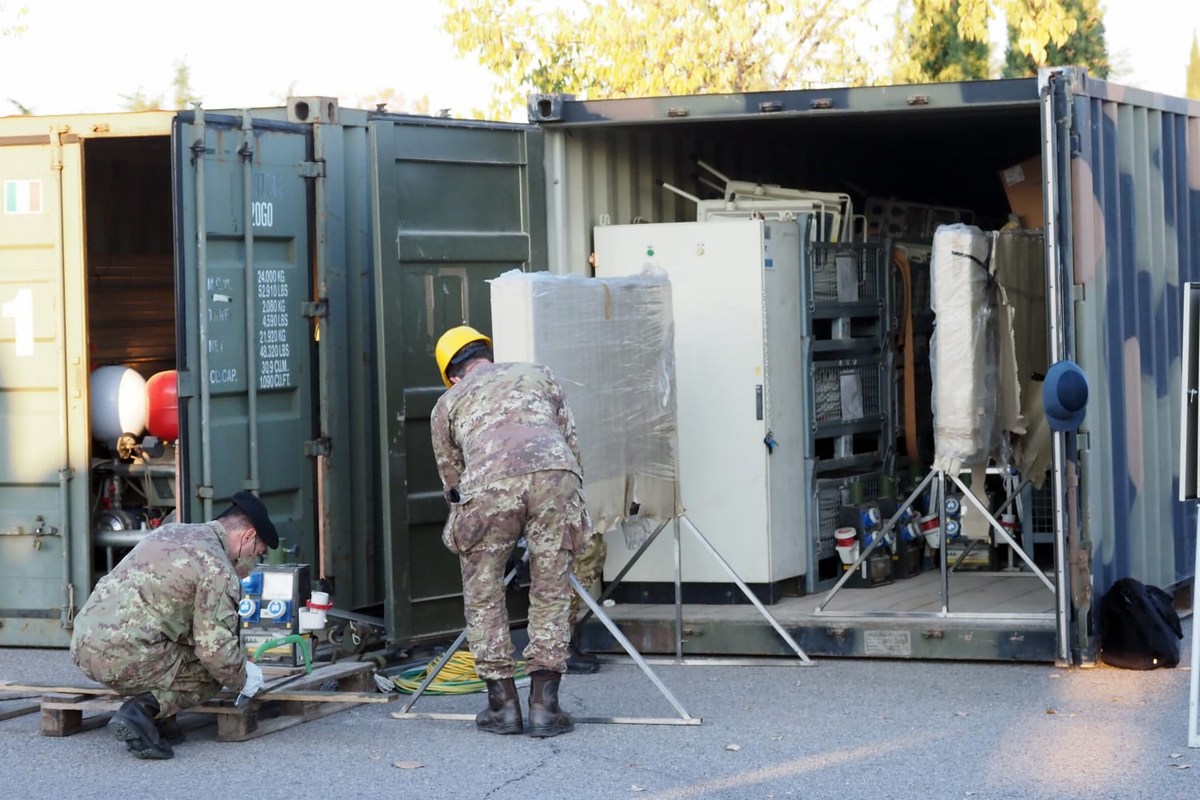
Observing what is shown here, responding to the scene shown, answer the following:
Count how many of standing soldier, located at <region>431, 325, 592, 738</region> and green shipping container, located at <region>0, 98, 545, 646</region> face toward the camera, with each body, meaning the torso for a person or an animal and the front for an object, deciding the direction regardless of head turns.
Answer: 1

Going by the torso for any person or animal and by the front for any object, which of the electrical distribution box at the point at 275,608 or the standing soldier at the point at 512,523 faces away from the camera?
the standing soldier

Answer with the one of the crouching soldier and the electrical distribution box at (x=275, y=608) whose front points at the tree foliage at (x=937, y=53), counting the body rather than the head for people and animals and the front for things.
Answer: the crouching soldier

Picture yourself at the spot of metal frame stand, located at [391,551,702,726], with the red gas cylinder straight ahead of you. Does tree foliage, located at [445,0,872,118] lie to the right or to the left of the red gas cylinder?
right

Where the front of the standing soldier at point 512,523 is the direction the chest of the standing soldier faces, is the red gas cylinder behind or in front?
in front

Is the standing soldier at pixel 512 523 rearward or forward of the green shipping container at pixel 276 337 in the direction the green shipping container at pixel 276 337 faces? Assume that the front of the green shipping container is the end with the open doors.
forward

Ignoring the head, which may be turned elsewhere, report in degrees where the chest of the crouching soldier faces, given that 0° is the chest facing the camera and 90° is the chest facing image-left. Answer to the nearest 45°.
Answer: approximately 225°

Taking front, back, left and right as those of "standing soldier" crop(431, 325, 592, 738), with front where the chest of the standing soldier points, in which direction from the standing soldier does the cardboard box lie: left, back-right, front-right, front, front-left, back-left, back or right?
front-right

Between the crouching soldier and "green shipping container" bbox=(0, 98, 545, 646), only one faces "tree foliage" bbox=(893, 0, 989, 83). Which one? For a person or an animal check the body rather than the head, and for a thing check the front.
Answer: the crouching soldier

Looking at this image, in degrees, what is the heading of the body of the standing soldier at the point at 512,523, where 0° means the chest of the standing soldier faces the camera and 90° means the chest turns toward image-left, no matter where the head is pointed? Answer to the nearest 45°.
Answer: approximately 180°

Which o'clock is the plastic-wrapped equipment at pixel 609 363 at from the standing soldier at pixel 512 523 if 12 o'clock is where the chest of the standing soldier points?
The plastic-wrapped equipment is roughly at 1 o'clock from the standing soldier.

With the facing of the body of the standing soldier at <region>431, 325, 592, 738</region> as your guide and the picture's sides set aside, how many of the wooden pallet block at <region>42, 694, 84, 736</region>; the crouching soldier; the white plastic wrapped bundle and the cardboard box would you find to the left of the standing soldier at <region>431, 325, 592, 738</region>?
2
